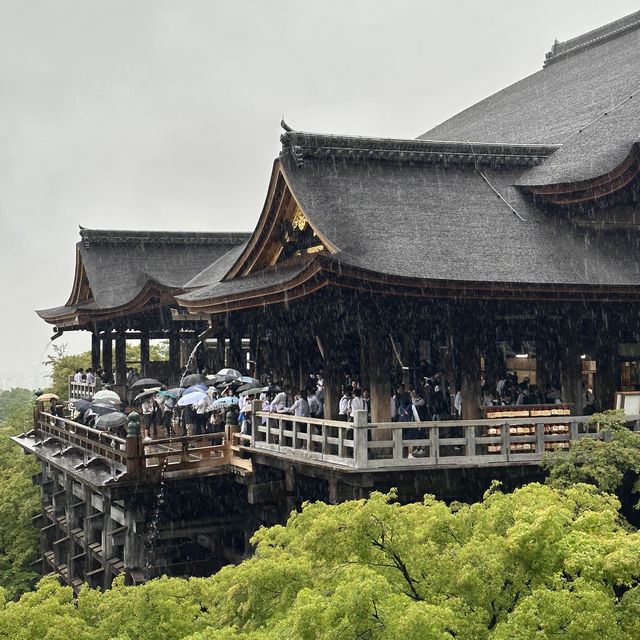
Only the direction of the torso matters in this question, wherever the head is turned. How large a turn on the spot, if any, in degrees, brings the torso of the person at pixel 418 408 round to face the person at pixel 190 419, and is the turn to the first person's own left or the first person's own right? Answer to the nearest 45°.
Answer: approximately 45° to the first person's own right

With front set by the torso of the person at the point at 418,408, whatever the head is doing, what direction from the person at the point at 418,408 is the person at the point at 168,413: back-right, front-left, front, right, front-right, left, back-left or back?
front-right

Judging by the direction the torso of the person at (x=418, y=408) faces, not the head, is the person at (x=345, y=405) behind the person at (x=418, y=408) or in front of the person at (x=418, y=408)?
in front

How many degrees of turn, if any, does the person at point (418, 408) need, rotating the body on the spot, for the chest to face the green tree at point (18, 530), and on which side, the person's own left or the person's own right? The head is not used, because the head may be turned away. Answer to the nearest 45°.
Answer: approximately 45° to the person's own right

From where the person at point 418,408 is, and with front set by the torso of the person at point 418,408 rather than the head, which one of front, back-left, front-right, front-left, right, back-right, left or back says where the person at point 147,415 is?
front-right

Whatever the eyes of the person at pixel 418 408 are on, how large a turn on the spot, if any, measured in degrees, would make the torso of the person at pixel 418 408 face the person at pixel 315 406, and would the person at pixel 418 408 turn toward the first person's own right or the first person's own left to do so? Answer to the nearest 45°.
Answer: approximately 45° to the first person's own right
